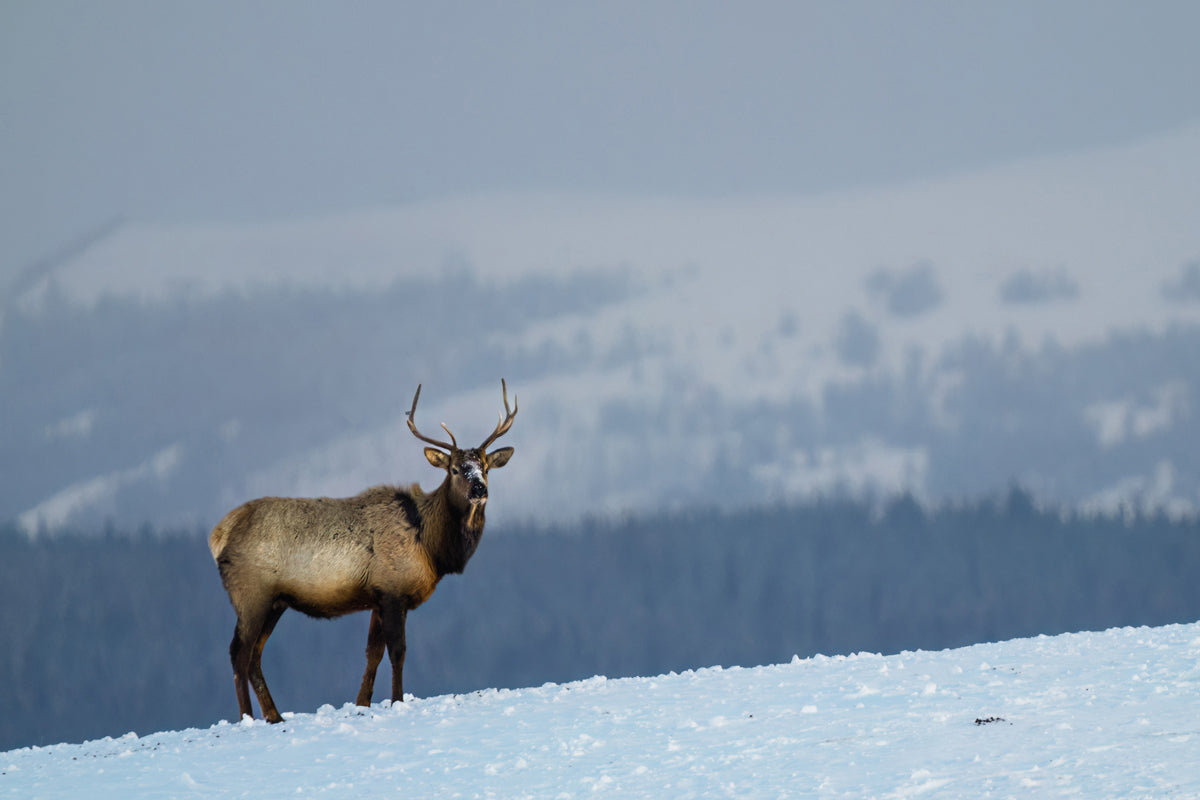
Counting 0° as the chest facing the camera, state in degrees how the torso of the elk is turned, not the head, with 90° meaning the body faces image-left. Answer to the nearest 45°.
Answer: approximately 270°
